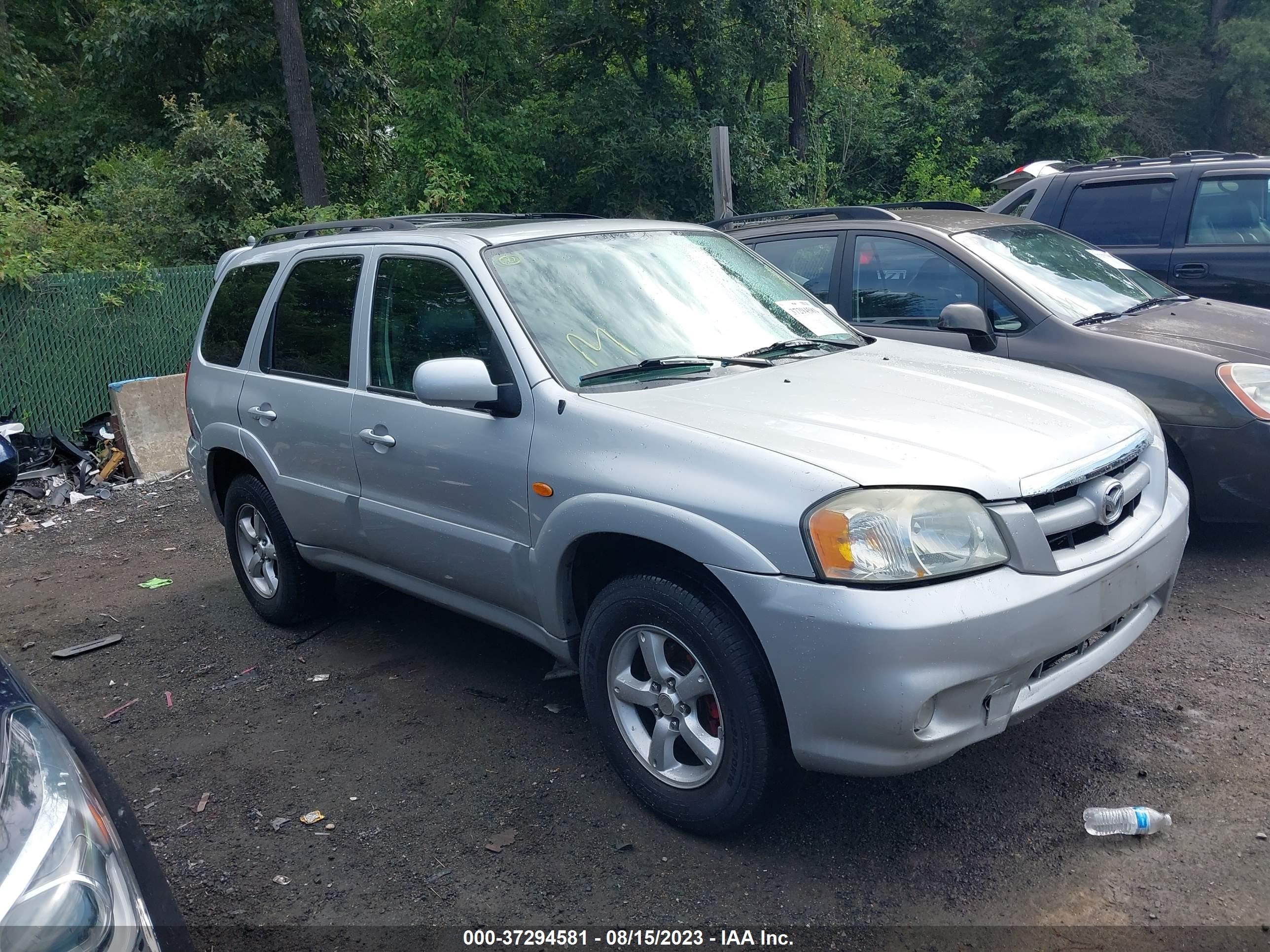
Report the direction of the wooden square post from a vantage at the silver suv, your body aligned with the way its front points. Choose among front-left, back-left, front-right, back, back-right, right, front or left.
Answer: back-left

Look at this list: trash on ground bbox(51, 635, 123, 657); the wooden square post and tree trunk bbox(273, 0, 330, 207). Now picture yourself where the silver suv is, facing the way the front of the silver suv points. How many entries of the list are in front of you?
0

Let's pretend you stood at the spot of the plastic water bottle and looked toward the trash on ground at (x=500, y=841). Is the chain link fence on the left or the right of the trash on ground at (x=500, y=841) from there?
right

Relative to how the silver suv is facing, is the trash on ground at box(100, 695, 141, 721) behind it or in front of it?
behind

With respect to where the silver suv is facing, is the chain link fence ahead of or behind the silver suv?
behind

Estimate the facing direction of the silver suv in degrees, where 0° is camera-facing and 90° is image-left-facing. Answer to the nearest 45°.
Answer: approximately 315°

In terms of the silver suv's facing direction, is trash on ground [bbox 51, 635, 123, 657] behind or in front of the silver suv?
behind

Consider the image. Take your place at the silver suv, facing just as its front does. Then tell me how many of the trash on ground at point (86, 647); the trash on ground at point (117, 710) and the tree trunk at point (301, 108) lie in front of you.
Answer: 0

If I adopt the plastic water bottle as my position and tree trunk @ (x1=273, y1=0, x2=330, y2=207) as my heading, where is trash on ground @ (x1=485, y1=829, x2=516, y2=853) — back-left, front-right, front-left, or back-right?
front-left

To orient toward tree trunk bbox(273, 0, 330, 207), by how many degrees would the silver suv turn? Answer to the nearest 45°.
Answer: approximately 135° to its left

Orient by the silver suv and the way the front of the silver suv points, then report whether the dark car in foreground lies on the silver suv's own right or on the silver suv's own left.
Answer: on the silver suv's own right

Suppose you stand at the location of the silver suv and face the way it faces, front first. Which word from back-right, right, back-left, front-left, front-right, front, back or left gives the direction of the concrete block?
back

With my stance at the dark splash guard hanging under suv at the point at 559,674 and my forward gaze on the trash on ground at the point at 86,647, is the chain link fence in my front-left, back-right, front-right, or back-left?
front-right
